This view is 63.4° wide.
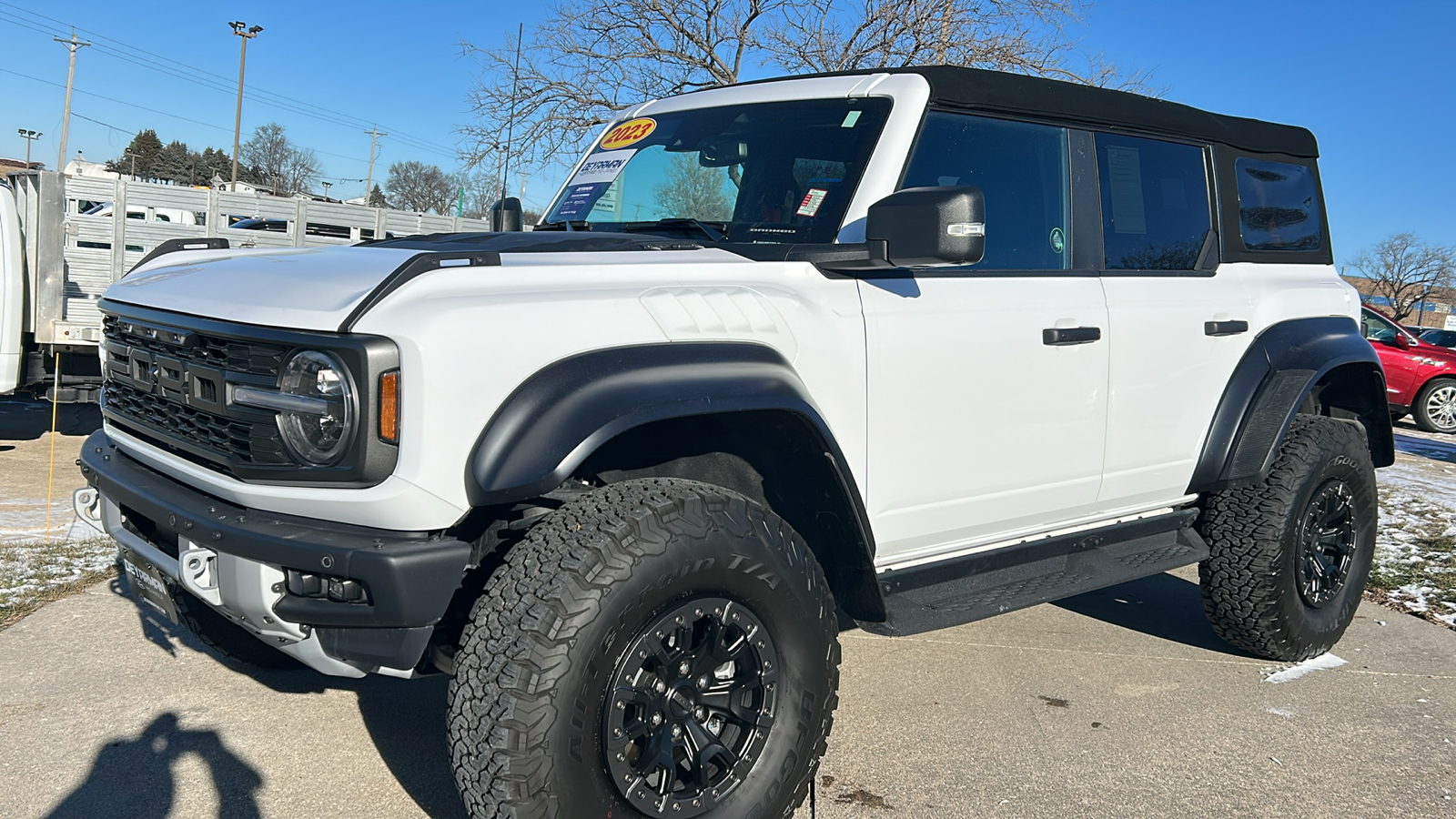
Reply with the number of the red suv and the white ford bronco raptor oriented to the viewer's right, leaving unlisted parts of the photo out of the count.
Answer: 1

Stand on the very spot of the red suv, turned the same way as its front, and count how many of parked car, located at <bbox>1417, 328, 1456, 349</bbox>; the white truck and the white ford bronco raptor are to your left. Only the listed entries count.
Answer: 1

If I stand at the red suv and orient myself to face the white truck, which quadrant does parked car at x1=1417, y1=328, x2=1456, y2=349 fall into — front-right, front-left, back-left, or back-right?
back-right

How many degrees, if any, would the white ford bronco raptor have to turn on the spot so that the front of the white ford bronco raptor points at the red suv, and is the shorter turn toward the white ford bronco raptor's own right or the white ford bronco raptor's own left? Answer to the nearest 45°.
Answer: approximately 180°

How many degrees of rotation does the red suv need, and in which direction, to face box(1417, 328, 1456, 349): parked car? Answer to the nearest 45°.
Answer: approximately 90° to its left

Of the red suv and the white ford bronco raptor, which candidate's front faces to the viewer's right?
the red suv

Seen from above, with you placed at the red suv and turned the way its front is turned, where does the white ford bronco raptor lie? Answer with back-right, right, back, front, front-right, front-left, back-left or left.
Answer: right

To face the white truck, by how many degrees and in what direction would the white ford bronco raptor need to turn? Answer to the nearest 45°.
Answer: approximately 90° to its right

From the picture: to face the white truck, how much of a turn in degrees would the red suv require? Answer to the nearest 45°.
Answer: approximately 135° to its right

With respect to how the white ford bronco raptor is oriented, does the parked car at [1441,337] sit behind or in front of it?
behind

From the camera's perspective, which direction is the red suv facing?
to the viewer's right
